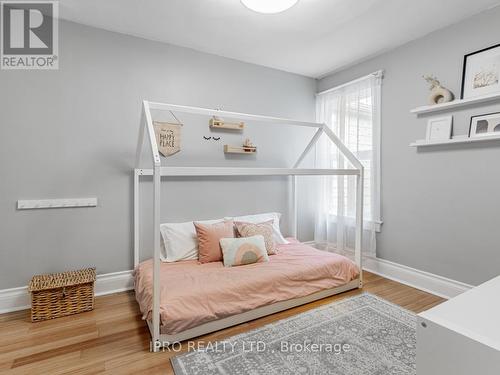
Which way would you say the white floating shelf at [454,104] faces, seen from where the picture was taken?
facing the viewer and to the left of the viewer

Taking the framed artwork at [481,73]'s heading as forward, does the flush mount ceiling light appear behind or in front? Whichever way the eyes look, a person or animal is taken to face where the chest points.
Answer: in front

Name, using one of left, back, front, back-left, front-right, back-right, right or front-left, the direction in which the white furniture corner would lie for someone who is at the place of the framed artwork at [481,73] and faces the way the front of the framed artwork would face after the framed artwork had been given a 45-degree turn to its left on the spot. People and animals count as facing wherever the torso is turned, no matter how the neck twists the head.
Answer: front

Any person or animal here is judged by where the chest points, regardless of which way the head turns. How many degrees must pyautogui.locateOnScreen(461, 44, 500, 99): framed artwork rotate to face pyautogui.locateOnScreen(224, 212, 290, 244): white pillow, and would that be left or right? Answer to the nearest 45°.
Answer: approximately 45° to its right

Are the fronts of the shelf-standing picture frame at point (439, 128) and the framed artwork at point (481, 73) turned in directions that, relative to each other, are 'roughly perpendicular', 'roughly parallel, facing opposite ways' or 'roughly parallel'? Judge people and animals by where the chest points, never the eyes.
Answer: roughly parallel

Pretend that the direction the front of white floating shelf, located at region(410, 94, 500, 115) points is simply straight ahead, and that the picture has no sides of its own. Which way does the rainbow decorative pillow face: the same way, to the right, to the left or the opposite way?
to the left

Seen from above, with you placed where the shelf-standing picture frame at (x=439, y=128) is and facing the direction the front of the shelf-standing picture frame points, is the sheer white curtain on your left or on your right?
on your right

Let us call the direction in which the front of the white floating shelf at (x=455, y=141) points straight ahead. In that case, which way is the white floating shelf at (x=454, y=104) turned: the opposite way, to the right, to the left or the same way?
the same way

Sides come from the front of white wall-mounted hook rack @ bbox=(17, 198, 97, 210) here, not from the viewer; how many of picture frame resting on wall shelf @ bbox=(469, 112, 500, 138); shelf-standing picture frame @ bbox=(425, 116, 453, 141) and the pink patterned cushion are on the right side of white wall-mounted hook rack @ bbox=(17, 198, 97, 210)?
0

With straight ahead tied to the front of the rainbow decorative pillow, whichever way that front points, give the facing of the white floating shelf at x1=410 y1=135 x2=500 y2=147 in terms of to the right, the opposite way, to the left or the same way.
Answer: to the right

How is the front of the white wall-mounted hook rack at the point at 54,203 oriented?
toward the camera

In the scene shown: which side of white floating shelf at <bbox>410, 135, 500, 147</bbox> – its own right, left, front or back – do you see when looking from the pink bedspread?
front

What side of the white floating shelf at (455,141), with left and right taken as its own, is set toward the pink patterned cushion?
front

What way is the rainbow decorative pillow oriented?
toward the camera

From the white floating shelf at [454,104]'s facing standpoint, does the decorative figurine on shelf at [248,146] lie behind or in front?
in front
